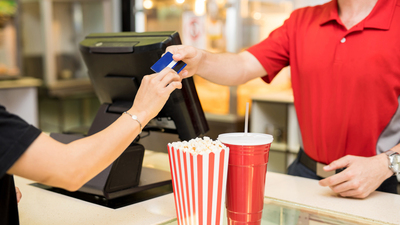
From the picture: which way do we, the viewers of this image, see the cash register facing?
facing away from the viewer and to the right of the viewer
